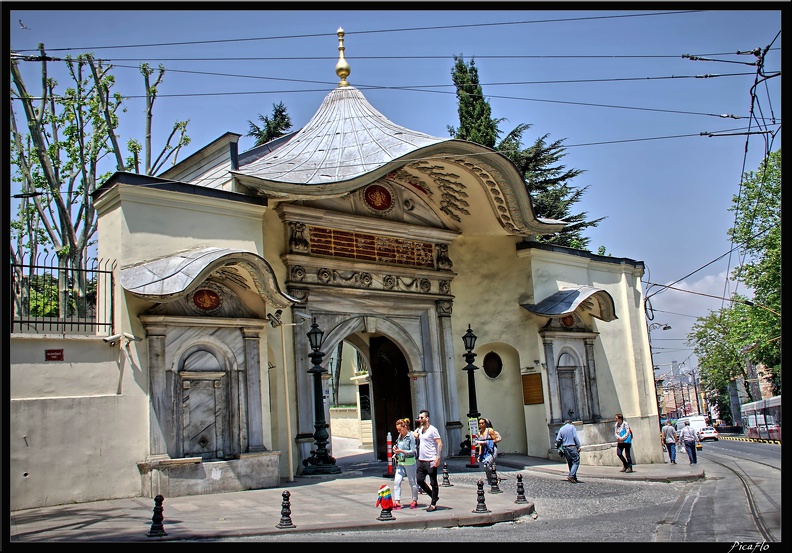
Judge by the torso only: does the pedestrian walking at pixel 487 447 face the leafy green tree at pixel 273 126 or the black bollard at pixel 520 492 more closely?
the black bollard

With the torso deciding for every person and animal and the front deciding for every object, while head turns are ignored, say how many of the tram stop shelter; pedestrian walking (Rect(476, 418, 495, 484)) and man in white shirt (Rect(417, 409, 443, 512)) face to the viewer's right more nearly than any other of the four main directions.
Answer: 0

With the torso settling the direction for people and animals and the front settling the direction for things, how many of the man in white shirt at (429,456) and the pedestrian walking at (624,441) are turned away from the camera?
0

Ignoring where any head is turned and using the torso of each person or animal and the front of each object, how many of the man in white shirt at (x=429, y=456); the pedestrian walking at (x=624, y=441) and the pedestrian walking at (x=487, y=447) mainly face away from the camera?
0

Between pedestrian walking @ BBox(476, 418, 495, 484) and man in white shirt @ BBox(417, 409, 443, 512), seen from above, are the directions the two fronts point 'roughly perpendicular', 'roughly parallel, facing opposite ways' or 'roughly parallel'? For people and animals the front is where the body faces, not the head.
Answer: roughly parallel

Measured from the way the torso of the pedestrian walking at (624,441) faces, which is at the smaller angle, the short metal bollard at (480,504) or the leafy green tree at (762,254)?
the short metal bollard

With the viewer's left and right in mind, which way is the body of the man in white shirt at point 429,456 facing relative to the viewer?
facing the viewer and to the left of the viewer

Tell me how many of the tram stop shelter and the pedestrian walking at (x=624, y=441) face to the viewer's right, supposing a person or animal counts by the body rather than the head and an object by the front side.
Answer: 0

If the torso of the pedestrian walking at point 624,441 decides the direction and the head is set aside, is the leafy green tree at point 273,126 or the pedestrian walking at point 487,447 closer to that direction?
the pedestrian walking

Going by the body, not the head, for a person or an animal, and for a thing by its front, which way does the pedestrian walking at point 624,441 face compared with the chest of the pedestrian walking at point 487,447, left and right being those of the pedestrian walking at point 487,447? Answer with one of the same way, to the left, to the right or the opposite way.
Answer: the same way

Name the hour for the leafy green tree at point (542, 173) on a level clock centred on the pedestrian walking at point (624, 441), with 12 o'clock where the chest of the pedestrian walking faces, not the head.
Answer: The leafy green tree is roughly at 4 o'clock from the pedestrian walking.

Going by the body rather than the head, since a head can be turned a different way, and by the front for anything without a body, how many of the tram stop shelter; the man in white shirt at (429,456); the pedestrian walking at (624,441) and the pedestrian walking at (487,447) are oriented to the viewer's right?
0

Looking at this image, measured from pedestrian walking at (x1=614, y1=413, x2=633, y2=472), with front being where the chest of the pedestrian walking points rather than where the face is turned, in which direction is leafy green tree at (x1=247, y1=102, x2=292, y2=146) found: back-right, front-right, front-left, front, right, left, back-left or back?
right

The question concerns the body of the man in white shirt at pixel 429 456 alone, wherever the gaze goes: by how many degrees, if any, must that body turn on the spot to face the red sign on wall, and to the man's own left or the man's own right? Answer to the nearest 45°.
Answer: approximately 45° to the man's own right

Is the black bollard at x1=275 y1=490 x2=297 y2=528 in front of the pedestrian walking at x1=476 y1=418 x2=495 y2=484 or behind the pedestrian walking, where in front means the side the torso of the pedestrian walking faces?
in front
